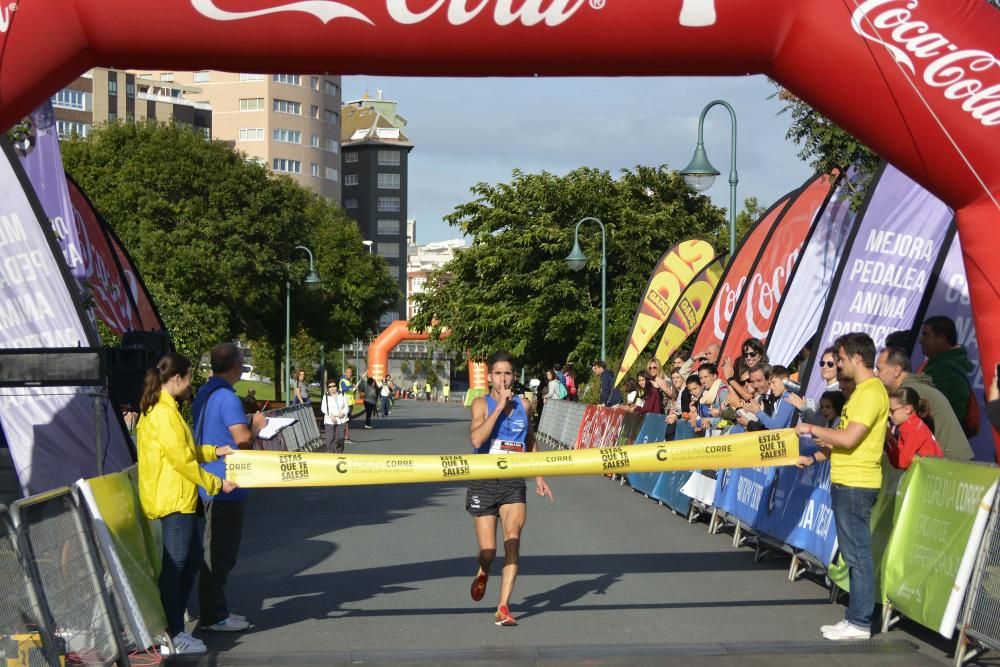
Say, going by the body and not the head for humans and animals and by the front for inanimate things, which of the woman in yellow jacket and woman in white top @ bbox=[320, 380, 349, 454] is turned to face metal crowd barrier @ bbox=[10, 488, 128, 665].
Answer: the woman in white top

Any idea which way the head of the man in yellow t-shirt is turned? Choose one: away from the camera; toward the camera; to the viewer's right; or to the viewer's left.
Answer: to the viewer's left

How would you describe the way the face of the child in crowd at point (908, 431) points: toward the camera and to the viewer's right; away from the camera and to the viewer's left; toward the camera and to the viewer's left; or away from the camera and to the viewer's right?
toward the camera and to the viewer's left

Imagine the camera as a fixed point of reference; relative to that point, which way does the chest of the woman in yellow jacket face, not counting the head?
to the viewer's right

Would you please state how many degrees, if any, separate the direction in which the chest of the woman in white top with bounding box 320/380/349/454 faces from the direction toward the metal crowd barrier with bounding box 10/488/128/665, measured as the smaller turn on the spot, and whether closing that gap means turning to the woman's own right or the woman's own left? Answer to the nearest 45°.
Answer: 0° — they already face it

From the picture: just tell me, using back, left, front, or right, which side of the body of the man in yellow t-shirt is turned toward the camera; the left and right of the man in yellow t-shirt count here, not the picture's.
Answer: left

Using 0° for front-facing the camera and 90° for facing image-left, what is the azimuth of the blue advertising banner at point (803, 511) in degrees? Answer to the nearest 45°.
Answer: approximately 45°

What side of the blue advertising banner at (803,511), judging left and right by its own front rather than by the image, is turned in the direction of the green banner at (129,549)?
front

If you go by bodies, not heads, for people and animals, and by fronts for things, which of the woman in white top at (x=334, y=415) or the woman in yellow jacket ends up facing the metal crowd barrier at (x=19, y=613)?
the woman in white top
